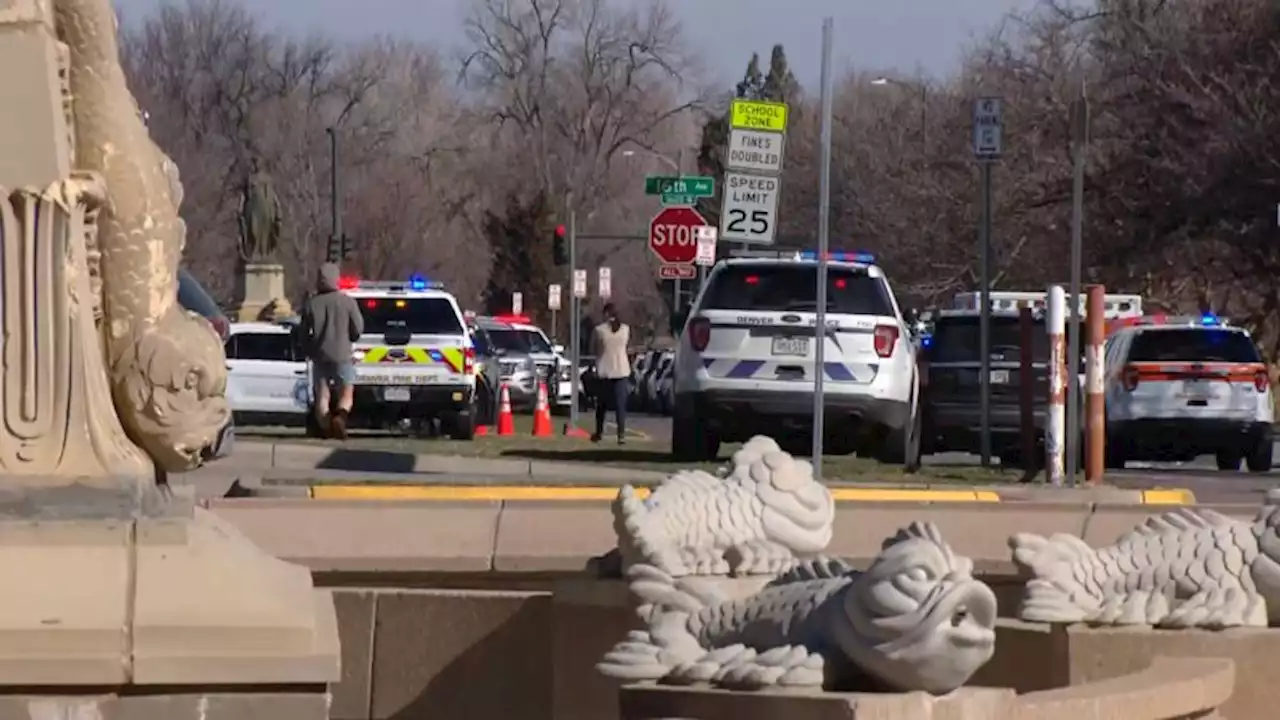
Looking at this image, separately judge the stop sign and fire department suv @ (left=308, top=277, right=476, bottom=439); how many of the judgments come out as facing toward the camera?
1

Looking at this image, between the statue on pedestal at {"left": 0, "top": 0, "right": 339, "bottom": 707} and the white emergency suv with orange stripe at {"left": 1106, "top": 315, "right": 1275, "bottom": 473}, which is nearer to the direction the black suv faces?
the white emergency suv with orange stripe

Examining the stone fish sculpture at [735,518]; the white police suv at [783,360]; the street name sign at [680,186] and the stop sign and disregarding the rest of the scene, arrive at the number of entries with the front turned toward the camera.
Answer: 2

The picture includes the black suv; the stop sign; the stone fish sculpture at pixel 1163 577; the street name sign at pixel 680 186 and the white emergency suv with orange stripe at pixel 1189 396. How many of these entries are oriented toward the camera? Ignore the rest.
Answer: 2

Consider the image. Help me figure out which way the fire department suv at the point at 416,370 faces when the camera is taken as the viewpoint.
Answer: facing away from the viewer

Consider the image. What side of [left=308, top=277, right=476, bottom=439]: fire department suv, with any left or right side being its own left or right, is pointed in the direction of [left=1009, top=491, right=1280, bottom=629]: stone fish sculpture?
back

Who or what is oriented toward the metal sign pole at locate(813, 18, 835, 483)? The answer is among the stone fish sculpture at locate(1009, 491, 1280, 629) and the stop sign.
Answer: the stop sign

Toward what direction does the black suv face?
away from the camera

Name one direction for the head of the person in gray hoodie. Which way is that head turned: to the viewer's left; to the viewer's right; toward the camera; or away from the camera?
away from the camera

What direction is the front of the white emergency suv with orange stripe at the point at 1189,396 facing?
away from the camera

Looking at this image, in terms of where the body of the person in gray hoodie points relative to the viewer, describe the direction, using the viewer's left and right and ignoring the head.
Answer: facing away from the viewer

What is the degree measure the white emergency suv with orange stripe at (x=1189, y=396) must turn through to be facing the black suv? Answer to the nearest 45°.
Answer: approximately 135° to its left
